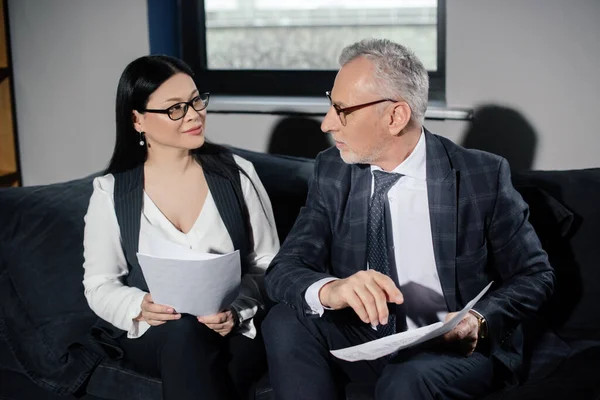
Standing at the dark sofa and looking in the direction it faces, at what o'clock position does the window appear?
The window is roughly at 7 o'clock from the dark sofa.

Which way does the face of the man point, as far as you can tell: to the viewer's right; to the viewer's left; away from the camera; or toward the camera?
to the viewer's left

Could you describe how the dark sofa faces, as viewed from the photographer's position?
facing the viewer

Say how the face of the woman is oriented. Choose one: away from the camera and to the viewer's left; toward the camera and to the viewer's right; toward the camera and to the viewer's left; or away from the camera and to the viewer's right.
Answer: toward the camera and to the viewer's right
